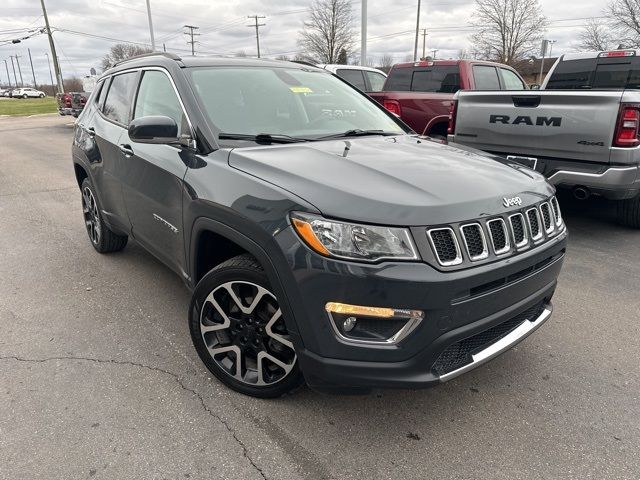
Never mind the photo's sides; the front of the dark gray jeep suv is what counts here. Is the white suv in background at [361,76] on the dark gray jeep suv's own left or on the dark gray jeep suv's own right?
on the dark gray jeep suv's own left

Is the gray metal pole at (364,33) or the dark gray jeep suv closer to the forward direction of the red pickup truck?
the gray metal pole

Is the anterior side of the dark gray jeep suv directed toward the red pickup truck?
no

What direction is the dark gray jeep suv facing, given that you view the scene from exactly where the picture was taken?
facing the viewer and to the right of the viewer

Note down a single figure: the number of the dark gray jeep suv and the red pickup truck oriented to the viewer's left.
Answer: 0

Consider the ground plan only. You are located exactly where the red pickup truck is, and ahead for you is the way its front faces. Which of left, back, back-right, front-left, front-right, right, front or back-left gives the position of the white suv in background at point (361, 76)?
left

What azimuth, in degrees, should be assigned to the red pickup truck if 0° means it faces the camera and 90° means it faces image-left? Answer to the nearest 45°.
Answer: approximately 225°

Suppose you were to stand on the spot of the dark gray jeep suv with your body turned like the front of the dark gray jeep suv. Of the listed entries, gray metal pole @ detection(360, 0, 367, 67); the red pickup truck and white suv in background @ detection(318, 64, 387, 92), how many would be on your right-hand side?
0

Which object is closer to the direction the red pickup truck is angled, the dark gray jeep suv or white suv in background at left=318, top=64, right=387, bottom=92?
the white suv in background

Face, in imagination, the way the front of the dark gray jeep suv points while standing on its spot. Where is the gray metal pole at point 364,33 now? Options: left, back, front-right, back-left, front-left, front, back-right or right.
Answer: back-left
